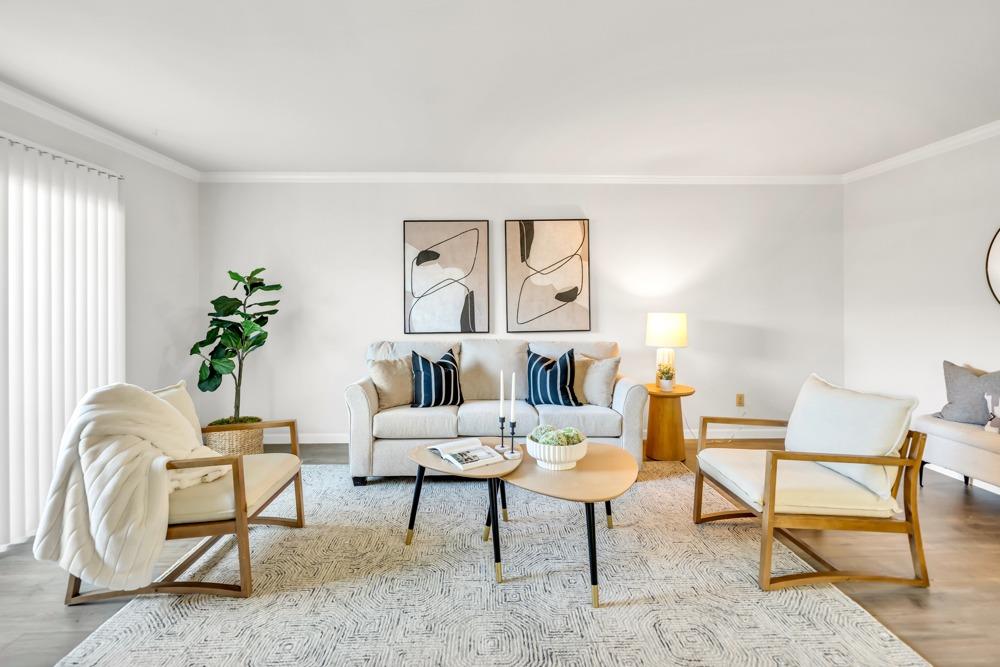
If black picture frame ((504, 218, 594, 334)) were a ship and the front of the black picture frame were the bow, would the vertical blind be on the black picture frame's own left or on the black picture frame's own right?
on the black picture frame's own right

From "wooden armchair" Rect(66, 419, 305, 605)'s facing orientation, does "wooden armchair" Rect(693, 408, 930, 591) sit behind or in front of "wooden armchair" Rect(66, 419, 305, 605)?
in front

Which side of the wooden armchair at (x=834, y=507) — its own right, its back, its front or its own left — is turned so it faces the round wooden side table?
right

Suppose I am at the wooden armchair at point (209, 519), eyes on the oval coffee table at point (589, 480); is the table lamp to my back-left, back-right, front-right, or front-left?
front-left

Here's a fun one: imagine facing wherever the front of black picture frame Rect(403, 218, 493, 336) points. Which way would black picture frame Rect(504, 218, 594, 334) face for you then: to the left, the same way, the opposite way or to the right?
the same way

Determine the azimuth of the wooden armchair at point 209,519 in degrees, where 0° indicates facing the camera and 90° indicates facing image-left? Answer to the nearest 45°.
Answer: approximately 315°

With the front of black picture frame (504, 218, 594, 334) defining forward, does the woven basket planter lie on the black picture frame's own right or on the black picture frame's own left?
on the black picture frame's own right

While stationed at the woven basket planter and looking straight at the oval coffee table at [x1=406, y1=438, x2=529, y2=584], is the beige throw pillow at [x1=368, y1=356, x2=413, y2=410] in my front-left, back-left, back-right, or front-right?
front-left

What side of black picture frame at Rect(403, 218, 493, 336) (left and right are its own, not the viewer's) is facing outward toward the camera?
front

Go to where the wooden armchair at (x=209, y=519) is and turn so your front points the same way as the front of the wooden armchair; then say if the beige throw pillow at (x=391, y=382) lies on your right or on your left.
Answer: on your left

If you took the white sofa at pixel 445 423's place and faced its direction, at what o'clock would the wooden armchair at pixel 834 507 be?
The wooden armchair is roughly at 10 o'clock from the white sofa.

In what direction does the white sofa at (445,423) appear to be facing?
toward the camera

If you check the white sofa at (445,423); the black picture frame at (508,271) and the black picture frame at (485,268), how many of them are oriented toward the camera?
3

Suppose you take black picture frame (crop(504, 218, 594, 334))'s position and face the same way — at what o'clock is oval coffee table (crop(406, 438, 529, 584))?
The oval coffee table is roughly at 12 o'clock from the black picture frame.

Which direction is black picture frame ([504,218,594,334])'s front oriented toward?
toward the camera

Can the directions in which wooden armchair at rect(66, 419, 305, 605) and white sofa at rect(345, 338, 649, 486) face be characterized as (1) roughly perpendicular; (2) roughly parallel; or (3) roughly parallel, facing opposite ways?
roughly perpendicular

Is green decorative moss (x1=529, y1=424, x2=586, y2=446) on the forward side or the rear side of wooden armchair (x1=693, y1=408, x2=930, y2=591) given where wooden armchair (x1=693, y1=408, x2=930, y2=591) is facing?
on the forward side

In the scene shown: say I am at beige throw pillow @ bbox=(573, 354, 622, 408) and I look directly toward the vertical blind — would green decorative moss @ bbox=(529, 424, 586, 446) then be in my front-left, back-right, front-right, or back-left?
front-left

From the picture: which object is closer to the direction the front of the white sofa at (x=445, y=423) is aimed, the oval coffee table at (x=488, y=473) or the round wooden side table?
the oval coffee table
